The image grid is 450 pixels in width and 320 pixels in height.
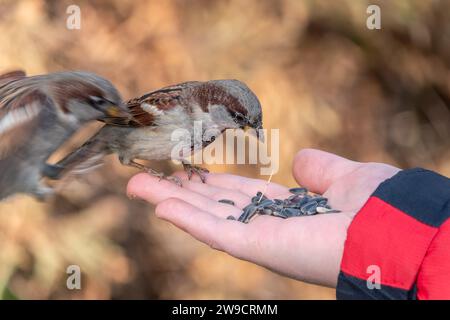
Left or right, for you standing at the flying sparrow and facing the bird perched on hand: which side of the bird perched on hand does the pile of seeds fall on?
right

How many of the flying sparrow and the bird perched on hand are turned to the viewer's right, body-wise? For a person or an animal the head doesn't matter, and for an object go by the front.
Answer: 2

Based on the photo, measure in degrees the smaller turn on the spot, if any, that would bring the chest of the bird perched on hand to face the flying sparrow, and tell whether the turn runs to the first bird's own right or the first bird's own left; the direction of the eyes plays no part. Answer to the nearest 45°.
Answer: approximately 135° to the first bird's own right

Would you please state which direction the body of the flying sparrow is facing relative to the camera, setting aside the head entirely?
to the viewer's right

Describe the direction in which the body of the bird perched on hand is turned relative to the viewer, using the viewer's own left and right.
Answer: facing to the right of the viewer

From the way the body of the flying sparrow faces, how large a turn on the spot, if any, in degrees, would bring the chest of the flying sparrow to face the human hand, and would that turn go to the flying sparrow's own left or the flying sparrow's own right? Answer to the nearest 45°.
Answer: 0° — it already faces them
